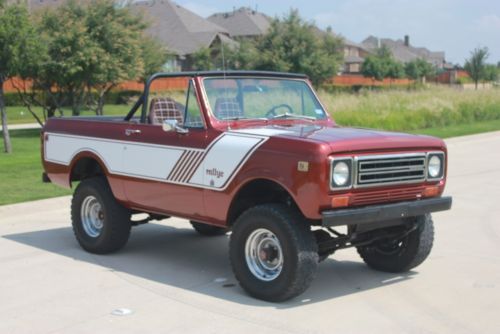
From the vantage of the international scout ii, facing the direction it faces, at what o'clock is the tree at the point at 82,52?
The tree is roughly at 7 o'clock from the international scout ii.

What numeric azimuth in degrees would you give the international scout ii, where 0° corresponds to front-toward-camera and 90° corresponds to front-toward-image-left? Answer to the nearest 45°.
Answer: approximately 315°

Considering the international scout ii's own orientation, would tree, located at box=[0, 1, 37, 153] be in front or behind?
behind

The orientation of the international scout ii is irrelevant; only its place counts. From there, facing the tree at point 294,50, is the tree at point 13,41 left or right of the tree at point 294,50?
left

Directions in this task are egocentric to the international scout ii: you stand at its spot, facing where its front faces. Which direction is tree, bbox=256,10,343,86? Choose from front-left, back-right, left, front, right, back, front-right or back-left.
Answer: back-left
